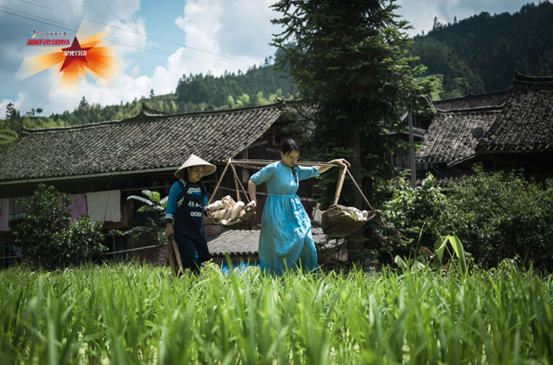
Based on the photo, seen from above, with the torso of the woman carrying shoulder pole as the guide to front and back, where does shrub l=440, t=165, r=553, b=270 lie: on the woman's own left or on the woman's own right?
on the woman's own left

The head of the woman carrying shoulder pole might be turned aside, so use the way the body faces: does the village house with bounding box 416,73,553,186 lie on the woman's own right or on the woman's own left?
on the woman's own left

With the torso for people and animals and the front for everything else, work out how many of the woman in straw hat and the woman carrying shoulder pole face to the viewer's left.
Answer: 0

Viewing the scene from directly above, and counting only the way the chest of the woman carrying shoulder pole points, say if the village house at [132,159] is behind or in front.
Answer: behind

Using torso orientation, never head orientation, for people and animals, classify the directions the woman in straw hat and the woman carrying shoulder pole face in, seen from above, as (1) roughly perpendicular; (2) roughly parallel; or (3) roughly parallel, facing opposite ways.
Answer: roughly parallel

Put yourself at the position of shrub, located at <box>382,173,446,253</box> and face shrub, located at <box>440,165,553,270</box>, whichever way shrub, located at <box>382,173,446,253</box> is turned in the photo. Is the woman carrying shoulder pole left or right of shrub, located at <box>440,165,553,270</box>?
right

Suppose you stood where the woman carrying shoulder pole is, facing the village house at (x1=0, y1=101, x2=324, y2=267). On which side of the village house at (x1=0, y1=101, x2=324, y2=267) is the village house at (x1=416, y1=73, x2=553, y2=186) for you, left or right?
right

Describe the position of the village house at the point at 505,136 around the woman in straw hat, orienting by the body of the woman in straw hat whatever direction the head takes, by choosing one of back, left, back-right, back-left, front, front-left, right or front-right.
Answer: left

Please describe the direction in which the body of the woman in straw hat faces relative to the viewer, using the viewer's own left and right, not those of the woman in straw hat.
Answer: facing the viewer and to the right of the viewer
